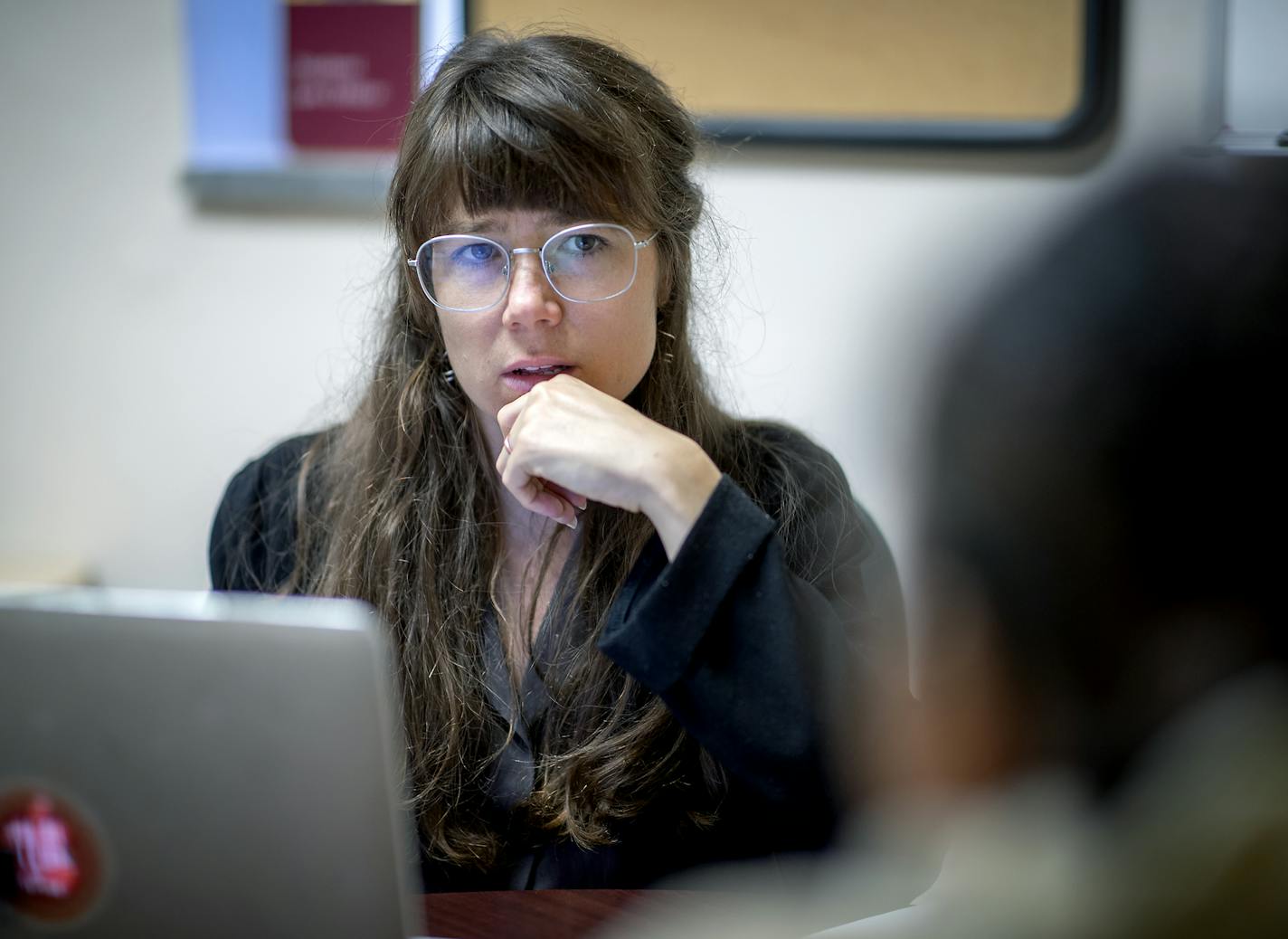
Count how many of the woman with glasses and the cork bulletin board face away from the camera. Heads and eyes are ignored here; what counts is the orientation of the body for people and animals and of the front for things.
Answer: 0

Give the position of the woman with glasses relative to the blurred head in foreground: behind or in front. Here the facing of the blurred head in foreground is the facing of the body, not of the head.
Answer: in front

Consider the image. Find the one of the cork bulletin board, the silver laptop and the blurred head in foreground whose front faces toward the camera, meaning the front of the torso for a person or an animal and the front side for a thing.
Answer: the cork bulletin board

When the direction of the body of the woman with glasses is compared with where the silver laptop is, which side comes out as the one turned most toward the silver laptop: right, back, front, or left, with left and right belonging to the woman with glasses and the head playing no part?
front

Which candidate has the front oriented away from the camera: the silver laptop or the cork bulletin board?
the silver laptop

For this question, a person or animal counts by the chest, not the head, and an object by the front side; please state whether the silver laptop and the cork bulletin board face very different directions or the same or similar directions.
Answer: very different directions

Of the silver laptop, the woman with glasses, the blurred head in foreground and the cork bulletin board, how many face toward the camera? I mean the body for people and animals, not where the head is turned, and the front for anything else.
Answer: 2

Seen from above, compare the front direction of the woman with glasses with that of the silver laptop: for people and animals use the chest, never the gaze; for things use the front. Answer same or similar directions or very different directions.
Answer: very different directions

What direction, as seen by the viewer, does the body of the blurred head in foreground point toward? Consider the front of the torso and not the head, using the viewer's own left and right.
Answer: facing away from the viewer and to the left of the viewer

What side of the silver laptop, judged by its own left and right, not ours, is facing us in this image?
back
